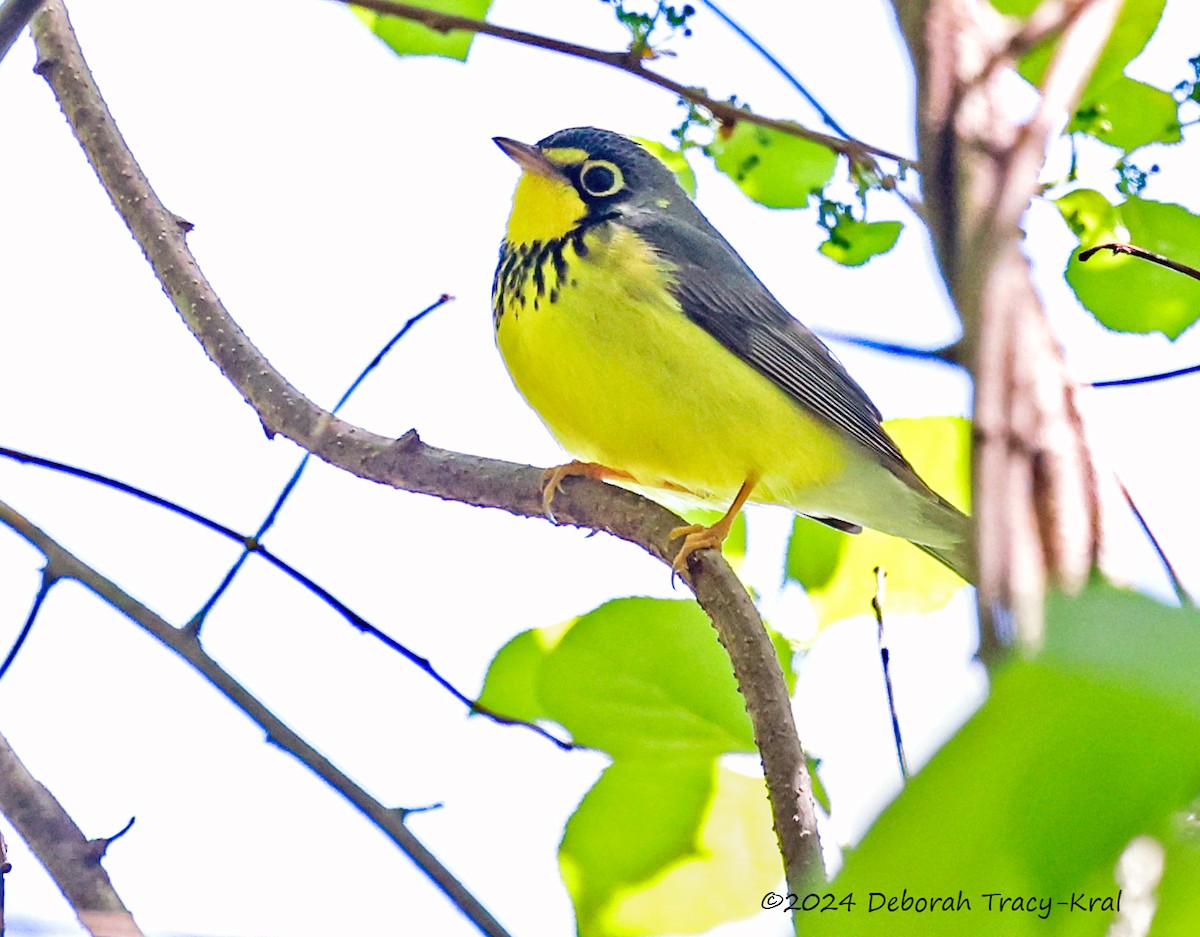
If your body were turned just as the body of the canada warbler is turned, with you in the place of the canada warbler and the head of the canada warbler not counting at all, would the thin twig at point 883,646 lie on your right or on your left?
on your left

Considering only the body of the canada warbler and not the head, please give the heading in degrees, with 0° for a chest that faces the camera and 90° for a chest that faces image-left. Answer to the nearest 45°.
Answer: approximately 90°

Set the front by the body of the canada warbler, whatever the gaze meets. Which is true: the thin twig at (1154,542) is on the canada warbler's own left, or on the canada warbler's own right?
on the canada warbler's own left

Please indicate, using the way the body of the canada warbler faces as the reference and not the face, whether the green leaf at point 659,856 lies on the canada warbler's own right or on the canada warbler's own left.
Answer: on the canada warbler's own left

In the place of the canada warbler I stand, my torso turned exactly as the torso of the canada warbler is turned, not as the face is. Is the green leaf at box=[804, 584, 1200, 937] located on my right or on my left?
on my left

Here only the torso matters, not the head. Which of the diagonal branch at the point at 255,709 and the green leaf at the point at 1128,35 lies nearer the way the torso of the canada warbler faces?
the diagonal branch
